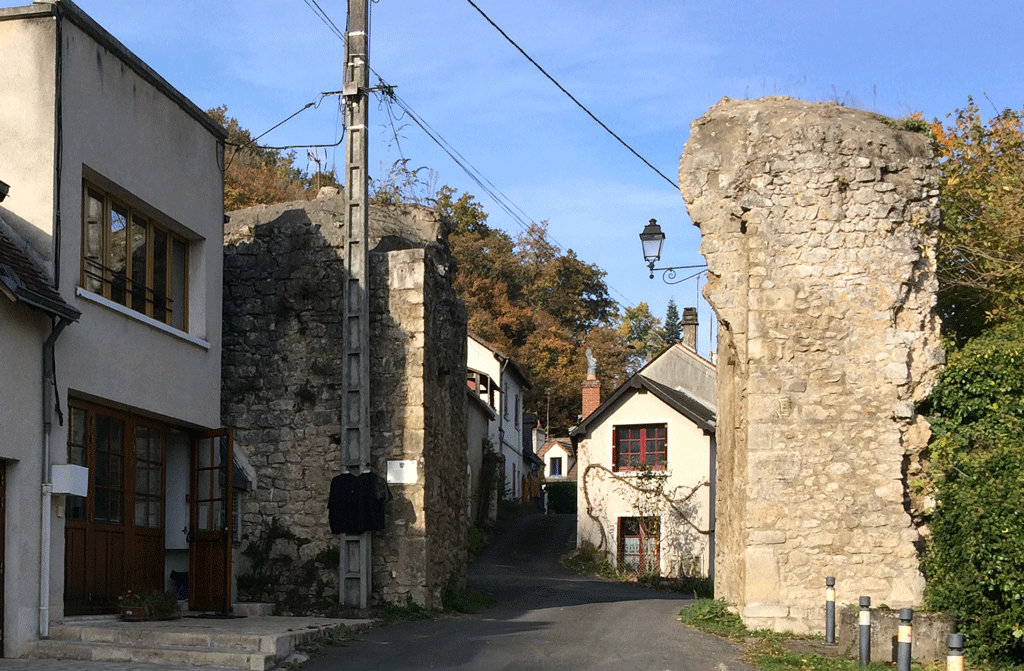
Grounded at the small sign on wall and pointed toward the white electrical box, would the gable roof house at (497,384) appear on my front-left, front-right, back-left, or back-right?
back-right

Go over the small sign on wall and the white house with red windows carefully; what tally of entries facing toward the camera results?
2

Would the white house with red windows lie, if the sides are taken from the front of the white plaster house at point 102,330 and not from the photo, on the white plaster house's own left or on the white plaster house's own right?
on the white plaster house's own left

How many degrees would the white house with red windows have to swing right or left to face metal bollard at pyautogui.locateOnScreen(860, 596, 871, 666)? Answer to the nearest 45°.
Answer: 0° — it already faces it

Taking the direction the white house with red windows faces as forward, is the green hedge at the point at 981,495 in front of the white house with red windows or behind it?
in front

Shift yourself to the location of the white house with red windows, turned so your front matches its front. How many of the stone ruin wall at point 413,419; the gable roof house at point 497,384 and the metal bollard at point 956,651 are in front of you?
2

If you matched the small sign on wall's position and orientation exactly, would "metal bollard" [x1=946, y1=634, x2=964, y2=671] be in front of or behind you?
in front

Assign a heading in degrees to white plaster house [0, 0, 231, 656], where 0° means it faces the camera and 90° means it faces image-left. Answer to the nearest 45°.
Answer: approximately 315°

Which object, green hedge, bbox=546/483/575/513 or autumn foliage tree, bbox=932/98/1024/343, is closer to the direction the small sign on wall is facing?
the autumn foliage tree
